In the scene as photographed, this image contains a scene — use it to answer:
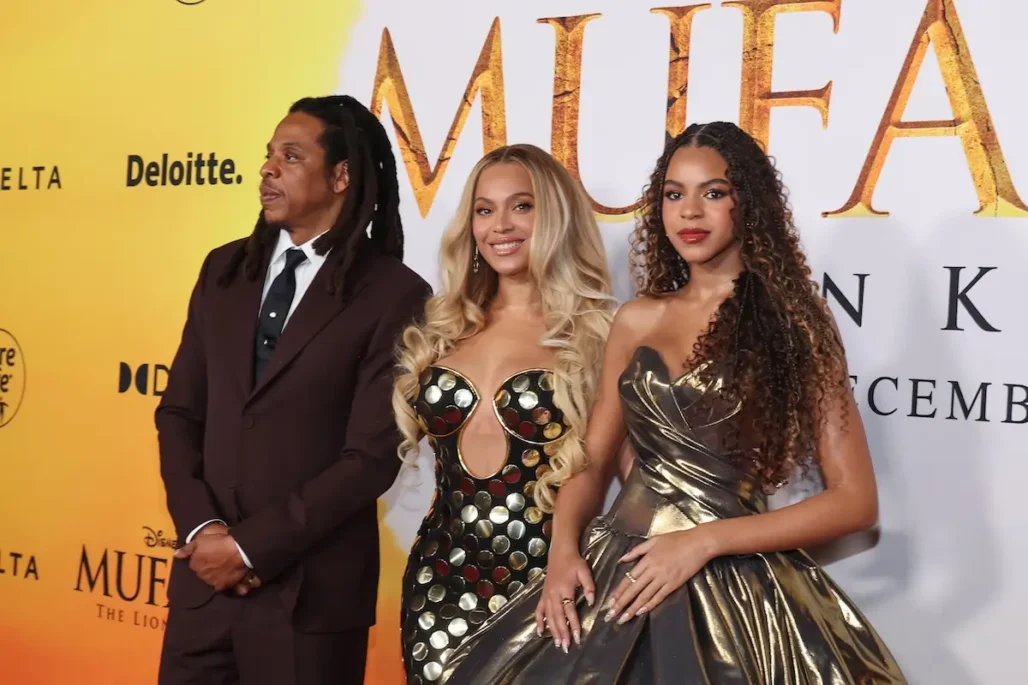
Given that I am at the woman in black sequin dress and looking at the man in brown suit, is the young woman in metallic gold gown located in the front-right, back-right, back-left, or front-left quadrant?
back-left

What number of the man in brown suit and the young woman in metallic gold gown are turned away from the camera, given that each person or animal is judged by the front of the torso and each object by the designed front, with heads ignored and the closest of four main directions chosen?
0

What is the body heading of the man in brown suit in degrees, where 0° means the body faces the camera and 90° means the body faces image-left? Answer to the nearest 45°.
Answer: approximately 45°

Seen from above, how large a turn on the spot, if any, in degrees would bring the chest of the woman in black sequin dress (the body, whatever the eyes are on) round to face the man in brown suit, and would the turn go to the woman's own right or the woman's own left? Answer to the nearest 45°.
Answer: approximately 90° to the woman's own right

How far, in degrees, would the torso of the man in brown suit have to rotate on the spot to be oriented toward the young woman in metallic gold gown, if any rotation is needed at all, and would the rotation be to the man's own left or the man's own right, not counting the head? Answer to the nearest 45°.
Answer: approximately 90° to the man's own left

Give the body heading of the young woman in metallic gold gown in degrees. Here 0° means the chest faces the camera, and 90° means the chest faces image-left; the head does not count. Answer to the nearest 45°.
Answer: approximately 45°

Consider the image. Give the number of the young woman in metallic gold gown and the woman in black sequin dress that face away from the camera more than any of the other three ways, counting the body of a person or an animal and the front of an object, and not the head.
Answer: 0

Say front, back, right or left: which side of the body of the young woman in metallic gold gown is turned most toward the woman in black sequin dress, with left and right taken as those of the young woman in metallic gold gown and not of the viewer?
right
